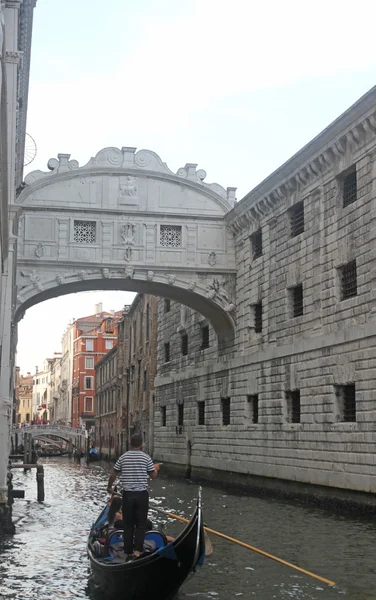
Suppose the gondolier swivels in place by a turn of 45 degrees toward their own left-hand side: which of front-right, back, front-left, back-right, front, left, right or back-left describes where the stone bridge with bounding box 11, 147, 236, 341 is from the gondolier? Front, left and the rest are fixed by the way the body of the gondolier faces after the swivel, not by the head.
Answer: front-right

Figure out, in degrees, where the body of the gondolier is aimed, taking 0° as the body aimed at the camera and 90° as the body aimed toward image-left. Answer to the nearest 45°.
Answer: approximately 180°
